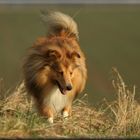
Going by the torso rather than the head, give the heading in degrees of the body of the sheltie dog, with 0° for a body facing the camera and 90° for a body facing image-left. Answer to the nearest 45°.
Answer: approximately 0°
